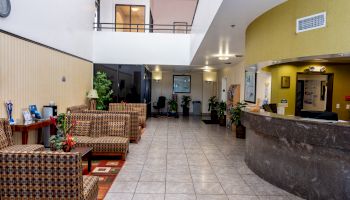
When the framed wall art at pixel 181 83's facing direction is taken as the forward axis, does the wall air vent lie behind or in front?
in front

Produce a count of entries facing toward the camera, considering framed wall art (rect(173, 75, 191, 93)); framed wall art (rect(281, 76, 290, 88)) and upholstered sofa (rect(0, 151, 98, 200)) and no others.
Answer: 2

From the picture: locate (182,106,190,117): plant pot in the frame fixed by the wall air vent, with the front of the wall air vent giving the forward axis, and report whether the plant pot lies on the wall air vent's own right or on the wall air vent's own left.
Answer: on the wall air vent's own right

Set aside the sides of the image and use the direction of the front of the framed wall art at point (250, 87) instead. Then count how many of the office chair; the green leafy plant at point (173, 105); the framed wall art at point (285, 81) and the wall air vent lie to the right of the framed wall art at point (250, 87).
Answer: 2

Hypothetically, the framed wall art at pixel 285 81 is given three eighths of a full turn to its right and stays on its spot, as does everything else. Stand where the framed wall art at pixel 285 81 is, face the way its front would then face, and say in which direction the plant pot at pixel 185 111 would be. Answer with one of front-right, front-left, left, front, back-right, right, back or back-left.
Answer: front

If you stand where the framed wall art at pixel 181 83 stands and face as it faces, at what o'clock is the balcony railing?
The balcony railing is roughly at 1 o'clock from the framed wall art.

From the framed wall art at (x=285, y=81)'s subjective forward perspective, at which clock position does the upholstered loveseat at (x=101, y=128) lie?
The upholstered loveseat is roughly at 2 o'clock from the framed wall art.

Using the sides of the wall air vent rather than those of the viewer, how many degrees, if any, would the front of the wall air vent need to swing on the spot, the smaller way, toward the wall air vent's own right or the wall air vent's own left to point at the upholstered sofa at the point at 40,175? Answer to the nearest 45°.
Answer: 0° — it already faces it

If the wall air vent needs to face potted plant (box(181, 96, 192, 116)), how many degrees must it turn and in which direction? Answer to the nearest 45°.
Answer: approximately 90° to its right

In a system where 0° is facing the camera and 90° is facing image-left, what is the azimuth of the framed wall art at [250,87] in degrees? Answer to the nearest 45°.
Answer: approximately 45°

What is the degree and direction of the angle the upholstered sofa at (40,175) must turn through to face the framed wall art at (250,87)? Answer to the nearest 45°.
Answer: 0° — it already faces it

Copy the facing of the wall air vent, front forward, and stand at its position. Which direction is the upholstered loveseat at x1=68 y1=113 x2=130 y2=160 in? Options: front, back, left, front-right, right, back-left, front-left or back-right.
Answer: front-right

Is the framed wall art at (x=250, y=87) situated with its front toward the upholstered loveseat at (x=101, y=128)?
yes
